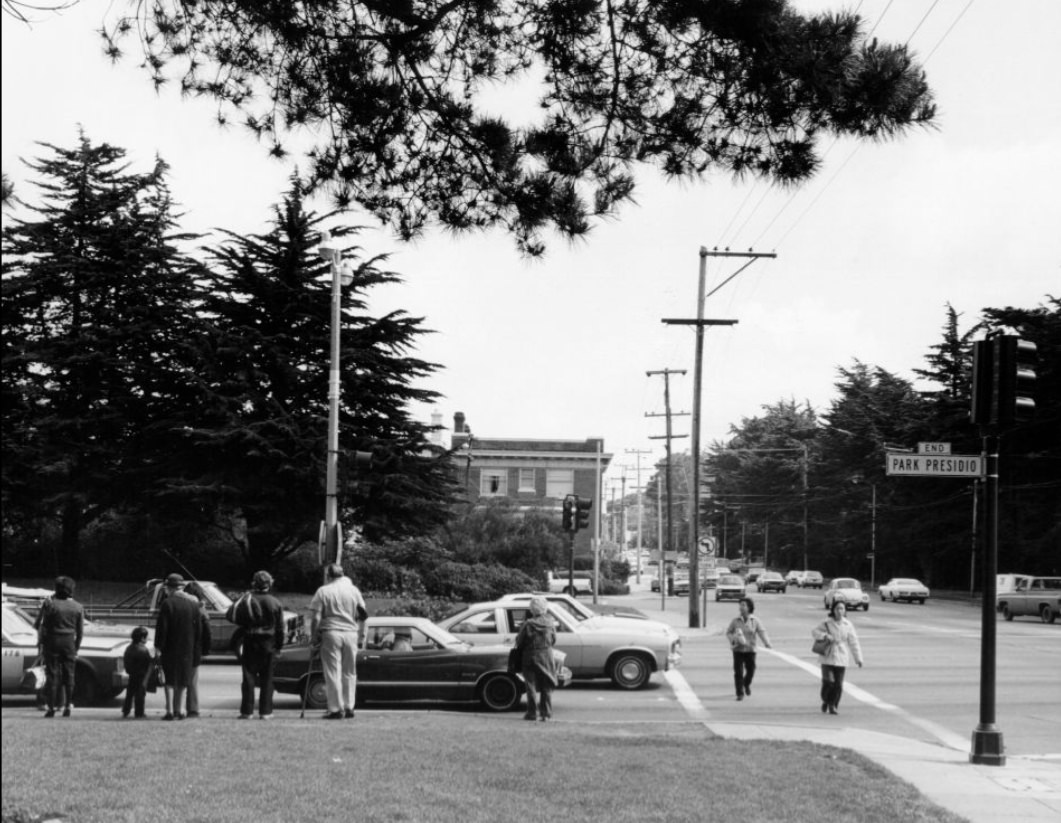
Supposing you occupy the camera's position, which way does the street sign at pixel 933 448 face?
facing the viewer

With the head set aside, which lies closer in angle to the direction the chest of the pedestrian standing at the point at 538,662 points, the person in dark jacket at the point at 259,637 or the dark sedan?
the dark sedan

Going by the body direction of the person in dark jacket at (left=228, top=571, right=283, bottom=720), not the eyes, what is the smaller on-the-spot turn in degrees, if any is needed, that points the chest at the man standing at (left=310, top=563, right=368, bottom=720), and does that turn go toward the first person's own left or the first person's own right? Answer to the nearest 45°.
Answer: approximately 90° to the first person's own right

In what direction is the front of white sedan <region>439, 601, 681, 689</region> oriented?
to the viewer's right

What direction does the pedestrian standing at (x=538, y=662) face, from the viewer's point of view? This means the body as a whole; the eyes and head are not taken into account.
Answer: away from the camera

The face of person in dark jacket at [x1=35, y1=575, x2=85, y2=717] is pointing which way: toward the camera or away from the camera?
away from the camera

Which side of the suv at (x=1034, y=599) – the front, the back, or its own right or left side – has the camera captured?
left
